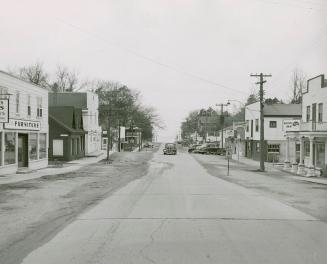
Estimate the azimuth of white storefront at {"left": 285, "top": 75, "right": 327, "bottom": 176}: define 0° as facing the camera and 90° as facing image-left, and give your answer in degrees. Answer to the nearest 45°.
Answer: approximately 45°
